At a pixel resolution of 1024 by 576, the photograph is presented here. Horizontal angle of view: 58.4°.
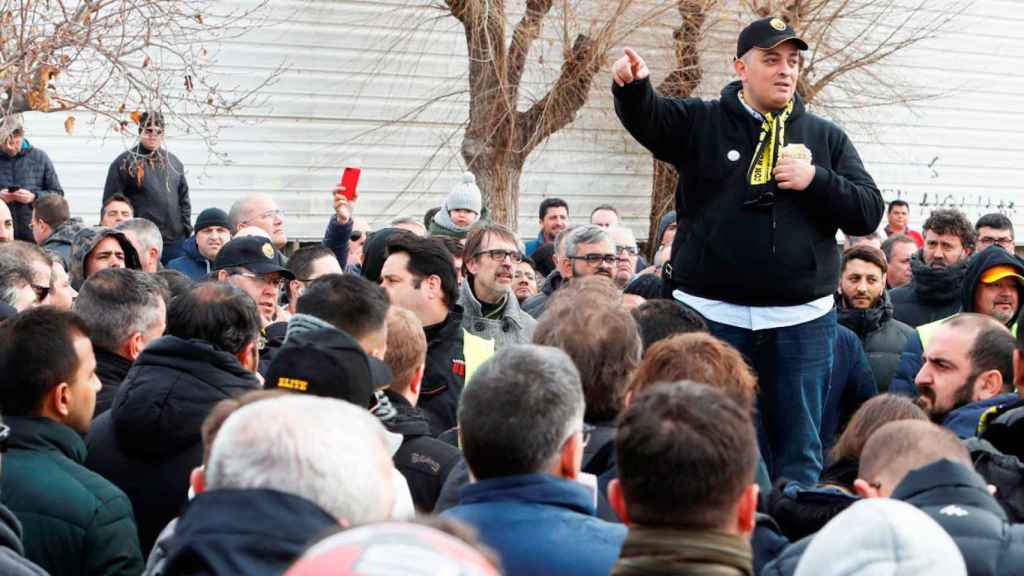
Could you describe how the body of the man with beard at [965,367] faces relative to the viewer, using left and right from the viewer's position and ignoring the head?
facing to the left of the viewer

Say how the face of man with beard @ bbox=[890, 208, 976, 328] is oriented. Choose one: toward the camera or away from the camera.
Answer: toward the camera

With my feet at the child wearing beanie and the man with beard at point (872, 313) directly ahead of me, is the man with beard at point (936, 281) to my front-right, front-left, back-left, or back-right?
front-left

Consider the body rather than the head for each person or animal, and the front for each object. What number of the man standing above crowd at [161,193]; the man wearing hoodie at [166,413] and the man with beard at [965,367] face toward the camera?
1

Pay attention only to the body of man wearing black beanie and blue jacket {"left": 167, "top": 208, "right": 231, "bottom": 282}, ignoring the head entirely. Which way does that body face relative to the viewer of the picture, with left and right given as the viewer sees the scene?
facing the viewer and to the right of the viewer

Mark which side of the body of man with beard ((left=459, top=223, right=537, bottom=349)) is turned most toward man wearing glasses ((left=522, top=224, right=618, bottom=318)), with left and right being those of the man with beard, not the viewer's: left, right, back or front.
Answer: left

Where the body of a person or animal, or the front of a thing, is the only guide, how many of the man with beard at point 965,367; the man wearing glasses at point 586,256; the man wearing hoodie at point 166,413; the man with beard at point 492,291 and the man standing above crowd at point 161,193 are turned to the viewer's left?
1

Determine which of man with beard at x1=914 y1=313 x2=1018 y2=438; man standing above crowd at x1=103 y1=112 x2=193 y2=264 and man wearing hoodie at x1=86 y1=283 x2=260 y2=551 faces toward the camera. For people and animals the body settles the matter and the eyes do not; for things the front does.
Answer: the man standing above crowd

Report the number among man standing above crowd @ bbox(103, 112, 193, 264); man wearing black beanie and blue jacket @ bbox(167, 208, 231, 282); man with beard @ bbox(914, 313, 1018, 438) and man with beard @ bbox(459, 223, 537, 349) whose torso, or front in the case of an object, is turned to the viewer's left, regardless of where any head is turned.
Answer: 1

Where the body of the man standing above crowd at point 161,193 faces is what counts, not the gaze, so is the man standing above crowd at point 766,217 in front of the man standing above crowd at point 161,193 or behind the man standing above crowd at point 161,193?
in front

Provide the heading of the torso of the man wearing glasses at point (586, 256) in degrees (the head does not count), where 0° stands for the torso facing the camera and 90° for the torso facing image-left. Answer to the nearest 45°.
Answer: approximately 315°

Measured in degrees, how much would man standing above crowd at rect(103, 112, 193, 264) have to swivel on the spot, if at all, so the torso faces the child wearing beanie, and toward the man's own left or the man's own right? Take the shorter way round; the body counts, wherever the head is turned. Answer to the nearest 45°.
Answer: approximately 45° to the man's own left

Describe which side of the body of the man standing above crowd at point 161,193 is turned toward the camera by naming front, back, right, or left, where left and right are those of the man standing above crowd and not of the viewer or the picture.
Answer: front
